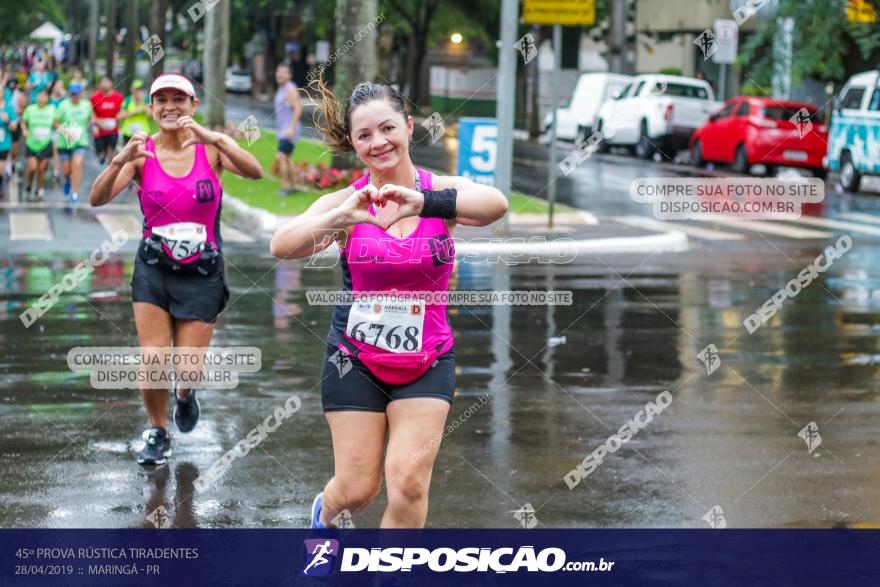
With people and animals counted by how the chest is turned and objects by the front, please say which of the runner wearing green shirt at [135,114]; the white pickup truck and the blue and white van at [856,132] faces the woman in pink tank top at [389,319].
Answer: the runner wearing green shirt

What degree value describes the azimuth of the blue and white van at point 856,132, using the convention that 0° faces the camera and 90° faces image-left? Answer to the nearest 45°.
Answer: approximately 135°

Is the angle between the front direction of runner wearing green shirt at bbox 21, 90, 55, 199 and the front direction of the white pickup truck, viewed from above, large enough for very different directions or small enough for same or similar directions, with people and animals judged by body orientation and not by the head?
very different directions
